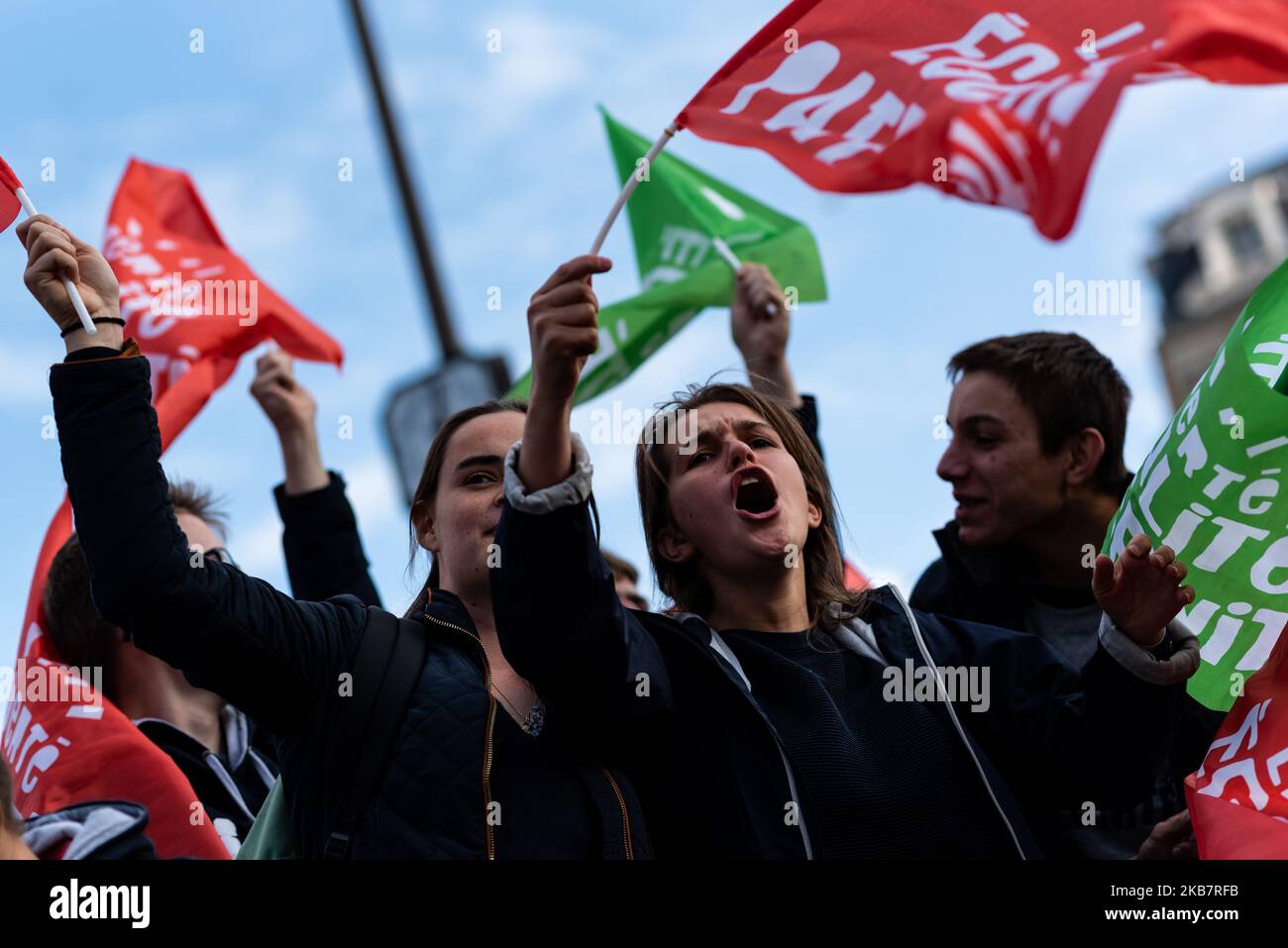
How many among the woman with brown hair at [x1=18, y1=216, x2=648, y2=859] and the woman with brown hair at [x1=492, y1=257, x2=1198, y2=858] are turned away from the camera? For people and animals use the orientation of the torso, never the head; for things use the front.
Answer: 0

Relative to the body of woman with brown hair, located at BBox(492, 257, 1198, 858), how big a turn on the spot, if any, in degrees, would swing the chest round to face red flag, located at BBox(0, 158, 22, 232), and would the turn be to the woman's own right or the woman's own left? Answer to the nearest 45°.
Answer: approximately 90° to the woman's own right

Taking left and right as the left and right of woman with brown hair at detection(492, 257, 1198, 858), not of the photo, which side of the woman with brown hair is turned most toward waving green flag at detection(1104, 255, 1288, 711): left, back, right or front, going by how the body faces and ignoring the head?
left

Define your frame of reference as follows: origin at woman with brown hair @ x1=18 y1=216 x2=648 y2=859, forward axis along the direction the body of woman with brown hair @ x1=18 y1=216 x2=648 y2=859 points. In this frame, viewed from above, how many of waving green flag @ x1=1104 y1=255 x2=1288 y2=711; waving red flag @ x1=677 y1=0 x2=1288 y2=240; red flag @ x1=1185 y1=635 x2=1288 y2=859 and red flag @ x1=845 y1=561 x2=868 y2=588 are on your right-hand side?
0

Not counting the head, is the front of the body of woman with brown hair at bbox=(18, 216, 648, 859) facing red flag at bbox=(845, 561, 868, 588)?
no

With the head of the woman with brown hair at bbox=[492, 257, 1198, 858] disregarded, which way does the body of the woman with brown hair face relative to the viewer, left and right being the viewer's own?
facing the viewer

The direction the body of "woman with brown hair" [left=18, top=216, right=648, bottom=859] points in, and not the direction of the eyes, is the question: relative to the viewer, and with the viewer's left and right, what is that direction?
facing the viewer and to the right of the viewer

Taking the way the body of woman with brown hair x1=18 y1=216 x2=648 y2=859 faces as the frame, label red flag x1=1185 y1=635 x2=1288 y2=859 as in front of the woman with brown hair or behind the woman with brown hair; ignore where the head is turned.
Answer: in front

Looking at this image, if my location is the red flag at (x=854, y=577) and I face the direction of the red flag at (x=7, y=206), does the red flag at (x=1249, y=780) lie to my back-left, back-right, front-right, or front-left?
front-left

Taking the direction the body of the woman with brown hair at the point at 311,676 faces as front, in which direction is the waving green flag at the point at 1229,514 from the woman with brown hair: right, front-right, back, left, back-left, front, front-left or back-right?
front-left

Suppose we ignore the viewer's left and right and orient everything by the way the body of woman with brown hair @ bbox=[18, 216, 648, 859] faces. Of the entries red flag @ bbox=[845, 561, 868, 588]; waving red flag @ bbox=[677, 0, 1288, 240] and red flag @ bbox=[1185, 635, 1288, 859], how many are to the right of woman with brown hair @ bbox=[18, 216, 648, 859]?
0

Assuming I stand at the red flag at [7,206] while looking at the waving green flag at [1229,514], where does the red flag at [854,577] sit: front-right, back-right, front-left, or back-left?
front-left

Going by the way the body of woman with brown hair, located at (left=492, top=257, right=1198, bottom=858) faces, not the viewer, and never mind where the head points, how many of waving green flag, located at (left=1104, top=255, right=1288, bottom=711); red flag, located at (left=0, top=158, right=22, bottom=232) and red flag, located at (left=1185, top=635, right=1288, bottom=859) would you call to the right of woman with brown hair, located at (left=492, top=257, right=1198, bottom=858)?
1

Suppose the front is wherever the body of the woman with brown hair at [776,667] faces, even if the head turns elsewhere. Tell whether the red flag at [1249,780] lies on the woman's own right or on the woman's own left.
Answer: on the woman's own left
